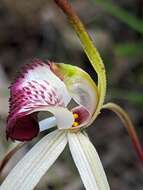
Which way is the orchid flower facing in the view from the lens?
facing to the left of the viewer
